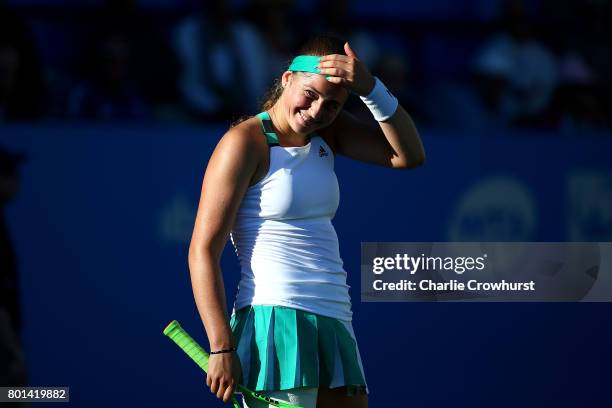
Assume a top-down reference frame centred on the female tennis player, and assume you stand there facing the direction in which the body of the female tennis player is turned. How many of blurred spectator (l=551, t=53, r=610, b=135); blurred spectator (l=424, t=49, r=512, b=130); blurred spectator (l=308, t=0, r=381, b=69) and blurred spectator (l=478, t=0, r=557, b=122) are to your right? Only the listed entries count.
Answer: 0

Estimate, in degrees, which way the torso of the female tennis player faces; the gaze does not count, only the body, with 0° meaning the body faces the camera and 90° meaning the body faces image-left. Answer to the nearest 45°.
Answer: approximately 315°

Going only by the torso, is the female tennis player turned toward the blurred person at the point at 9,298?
no

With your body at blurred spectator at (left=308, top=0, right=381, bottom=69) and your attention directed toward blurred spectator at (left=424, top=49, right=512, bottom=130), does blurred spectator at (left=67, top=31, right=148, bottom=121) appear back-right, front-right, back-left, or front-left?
back-right

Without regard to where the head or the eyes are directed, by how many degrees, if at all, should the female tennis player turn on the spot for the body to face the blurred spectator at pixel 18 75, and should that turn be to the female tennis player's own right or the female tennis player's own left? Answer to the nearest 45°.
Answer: approximately 180°

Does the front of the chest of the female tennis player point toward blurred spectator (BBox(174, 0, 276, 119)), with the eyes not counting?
no

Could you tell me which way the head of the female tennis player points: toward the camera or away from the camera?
toward the camera

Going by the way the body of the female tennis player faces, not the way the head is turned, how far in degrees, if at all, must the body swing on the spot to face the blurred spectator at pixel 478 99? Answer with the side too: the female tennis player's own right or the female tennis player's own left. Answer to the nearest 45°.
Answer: approximately 135° to the female tennis player's own left

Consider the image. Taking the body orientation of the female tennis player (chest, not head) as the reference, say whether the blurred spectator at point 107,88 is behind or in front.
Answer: behind

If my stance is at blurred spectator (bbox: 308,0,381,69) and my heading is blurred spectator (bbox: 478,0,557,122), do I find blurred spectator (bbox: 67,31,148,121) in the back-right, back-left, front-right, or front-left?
back-right

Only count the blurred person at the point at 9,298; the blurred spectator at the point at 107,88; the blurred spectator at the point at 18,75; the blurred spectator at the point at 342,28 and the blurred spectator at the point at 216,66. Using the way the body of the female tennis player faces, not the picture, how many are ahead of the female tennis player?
0

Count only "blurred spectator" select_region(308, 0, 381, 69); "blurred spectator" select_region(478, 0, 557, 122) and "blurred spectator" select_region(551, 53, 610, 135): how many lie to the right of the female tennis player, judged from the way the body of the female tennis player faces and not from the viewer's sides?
0
